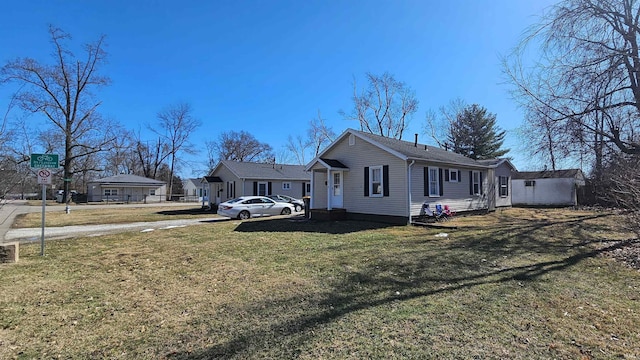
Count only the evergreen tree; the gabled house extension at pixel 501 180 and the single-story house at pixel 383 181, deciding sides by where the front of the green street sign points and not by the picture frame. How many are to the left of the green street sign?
3

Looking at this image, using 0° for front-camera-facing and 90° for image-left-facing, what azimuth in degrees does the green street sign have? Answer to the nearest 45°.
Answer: approximately 0°

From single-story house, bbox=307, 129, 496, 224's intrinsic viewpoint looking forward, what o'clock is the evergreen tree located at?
The evergreen tree is roughly at 5 o'clock from the single-story house.

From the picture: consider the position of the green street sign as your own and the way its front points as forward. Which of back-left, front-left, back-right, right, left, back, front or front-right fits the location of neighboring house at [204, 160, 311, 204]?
back-left

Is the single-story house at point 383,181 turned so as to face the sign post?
yes

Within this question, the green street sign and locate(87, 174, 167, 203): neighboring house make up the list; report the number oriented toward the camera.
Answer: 2

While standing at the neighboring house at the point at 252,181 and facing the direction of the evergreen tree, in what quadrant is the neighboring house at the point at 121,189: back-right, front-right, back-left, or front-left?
back-left

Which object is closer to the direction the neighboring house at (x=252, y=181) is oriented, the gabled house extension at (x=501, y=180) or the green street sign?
the green street sign

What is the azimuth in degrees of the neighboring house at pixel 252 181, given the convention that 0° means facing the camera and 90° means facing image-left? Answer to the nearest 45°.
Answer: approximately 45°

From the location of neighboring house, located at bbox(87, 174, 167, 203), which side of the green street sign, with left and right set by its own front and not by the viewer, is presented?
back

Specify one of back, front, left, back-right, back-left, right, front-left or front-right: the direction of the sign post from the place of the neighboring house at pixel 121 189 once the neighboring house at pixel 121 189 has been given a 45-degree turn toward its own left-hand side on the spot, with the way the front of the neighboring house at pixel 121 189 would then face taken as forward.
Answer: front-right

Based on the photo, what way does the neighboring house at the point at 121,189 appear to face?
toward the camera
